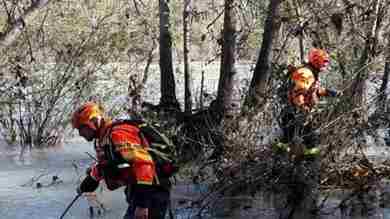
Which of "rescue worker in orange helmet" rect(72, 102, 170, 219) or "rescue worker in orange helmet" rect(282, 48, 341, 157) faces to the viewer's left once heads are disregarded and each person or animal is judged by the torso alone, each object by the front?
"rescue worker in orange helmet" rect(72, 102, 170, 219)

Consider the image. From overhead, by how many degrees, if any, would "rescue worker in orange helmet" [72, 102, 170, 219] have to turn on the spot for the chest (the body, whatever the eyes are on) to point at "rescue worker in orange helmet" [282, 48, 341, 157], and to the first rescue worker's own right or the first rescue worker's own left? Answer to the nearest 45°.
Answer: approximately 135° to the first rescue worker's own right

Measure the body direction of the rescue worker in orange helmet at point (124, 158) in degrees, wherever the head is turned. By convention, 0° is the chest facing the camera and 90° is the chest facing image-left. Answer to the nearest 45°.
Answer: approximately 90°

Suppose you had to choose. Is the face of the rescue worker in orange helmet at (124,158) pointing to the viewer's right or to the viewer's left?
to the viewer's left

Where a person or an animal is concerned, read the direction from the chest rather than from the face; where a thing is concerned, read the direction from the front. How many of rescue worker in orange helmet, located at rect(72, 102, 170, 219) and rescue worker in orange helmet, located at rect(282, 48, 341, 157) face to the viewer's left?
1

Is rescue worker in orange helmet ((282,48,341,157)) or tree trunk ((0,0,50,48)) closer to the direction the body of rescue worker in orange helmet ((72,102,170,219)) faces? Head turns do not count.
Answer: the tree trunk

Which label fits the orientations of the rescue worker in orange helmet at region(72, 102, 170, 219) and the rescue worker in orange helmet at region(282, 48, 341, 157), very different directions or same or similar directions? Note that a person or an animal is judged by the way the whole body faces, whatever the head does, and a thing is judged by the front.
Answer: very different directions
